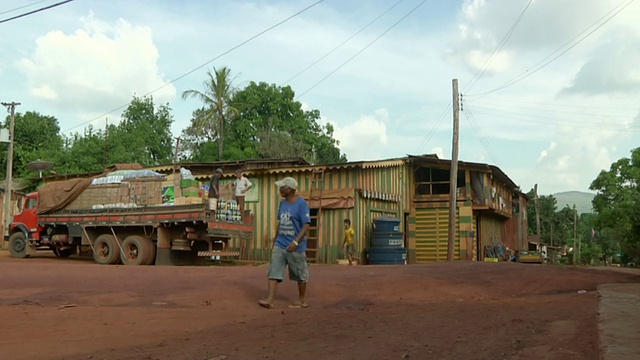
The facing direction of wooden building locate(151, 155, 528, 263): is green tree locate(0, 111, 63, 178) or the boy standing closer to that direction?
the boy standing

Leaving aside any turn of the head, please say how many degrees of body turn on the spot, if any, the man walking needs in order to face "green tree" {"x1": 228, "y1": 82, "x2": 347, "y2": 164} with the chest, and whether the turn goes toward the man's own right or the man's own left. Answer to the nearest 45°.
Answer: approximately 135° to the man's own right

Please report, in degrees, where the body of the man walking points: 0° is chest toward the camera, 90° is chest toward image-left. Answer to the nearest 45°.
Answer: approximately 45°

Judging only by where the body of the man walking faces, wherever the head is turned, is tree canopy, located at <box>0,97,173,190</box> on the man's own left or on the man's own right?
on the man's own right

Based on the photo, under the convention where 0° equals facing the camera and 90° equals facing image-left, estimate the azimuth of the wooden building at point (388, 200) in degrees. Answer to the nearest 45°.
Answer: approximately 0°

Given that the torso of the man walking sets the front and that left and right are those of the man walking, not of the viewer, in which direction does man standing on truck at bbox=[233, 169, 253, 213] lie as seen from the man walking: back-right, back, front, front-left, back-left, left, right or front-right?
back-right

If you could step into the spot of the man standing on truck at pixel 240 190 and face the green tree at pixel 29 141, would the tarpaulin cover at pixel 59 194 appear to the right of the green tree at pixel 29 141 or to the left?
left

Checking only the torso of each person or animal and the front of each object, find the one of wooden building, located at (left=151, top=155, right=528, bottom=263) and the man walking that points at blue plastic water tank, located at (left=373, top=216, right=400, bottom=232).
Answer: the wooden building

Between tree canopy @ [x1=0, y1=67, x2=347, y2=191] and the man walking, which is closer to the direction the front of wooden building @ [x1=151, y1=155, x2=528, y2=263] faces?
the man walking

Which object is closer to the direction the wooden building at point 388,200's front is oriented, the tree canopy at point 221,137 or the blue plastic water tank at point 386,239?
the blue plastic water tank

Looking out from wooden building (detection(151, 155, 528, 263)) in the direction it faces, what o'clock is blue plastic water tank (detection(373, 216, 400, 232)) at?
The blue plastic water tank is roughly at 12 o'clock from the wooden building.

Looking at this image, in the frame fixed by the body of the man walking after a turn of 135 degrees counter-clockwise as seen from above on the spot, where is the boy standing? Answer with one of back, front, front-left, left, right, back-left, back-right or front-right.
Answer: left

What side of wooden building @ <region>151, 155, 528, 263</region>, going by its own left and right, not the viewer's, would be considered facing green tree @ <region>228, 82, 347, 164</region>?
back

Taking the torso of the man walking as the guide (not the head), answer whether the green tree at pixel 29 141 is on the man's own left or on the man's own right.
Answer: on the man's own right
